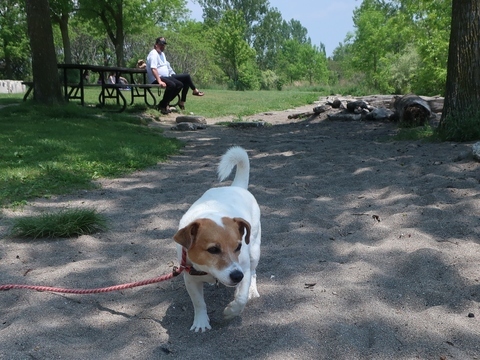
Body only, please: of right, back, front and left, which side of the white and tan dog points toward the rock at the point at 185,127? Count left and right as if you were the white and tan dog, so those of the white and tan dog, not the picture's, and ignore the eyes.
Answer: back

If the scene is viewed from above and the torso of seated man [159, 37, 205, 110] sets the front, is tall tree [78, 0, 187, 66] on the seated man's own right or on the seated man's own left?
on the seated man's own left

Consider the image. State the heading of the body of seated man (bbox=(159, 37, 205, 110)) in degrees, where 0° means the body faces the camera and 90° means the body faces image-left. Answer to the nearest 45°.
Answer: approximately 270°

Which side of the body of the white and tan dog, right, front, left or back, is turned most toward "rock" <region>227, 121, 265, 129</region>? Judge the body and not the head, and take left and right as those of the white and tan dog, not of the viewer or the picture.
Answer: back

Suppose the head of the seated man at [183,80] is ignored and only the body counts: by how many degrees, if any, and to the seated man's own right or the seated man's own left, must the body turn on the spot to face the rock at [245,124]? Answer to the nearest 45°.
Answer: approximately 45° to the seated man's own right

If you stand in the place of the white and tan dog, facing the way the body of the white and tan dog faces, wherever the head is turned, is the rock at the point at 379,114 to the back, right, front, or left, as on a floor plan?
back

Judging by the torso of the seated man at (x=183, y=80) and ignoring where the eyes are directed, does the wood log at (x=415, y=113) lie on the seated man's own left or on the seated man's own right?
on the seated man's own right

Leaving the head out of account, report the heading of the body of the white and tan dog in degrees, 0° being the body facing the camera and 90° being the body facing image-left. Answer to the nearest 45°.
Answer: approximately 0°

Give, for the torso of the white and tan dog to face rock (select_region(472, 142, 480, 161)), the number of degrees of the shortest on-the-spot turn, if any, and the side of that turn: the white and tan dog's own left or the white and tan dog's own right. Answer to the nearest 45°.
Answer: approximately 135° to the white and tan dog's own left

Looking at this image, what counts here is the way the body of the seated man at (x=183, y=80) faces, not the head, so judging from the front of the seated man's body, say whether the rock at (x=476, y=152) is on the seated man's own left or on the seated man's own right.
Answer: on the seated man's own right

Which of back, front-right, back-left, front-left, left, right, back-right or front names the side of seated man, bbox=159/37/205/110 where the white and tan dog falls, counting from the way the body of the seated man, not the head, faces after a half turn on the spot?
left
